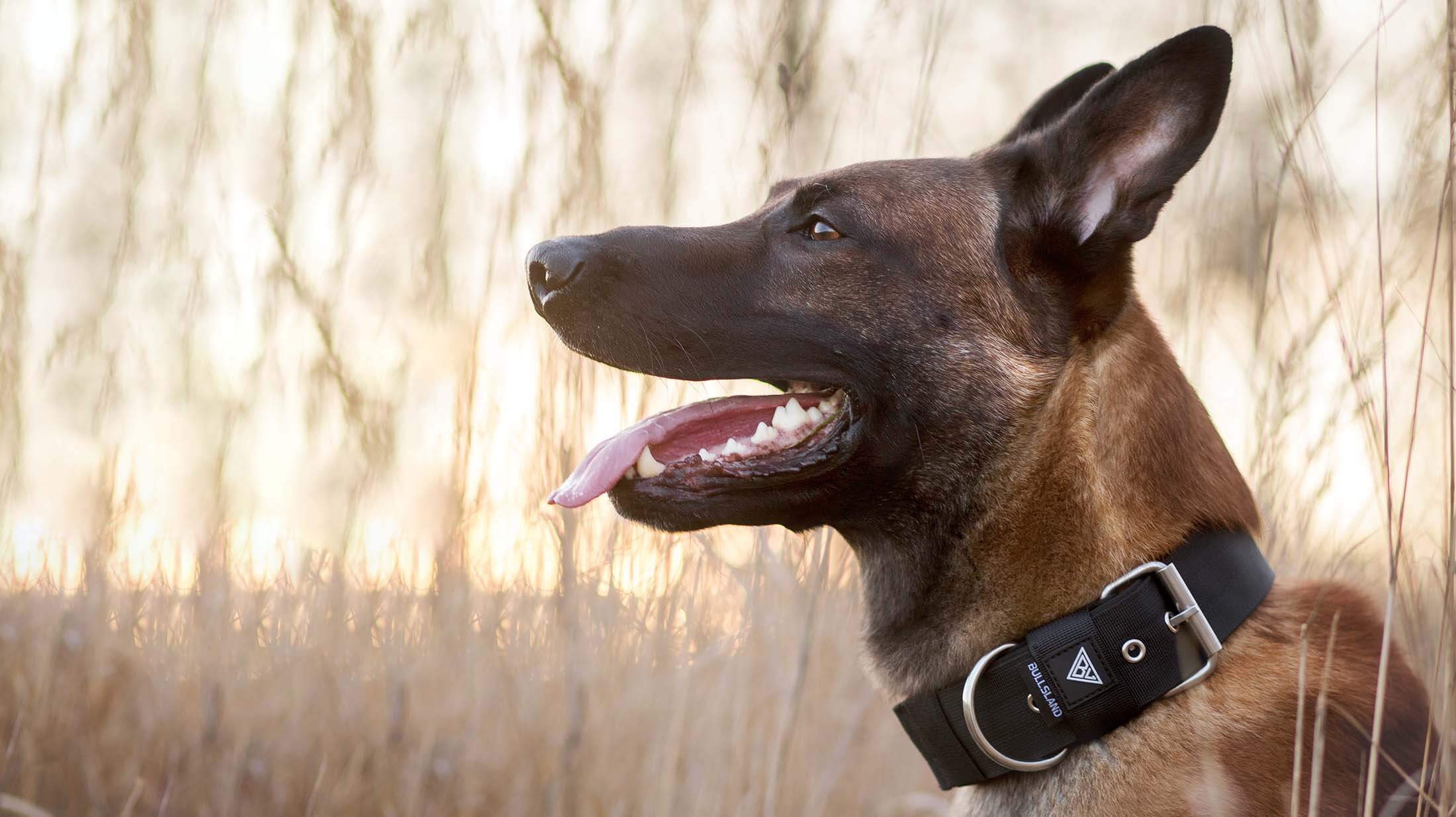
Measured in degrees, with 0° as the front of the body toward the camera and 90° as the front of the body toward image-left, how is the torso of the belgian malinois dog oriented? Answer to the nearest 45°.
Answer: approximately 90°
